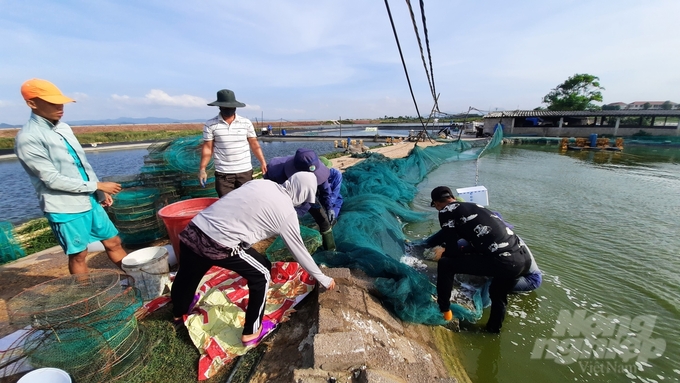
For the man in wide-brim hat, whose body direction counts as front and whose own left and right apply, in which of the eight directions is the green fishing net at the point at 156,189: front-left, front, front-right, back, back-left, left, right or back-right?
back-right

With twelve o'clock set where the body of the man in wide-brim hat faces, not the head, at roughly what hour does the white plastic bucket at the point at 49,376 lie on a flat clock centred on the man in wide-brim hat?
The white plastic bucket is roughly at 1 o'clock from the man in wide-brim hat.

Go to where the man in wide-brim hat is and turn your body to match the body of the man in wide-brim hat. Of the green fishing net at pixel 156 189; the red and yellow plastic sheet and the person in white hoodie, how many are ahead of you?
2

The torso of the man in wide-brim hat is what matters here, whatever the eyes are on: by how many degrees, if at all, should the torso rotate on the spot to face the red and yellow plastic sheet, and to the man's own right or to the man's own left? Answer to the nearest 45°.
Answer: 0° — they already face it

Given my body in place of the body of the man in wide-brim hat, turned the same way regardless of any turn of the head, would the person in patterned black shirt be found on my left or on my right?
on my left

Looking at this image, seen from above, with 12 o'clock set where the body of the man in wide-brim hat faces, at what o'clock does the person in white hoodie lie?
The person in white hoodie is roughly at 12 o'clock from the man in wide-brim hat.

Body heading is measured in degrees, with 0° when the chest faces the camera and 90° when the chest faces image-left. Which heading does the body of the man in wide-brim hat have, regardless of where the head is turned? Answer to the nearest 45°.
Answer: approximately 0°

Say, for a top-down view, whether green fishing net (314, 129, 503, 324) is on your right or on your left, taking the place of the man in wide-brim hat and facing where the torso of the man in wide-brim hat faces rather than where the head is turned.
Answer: on your left

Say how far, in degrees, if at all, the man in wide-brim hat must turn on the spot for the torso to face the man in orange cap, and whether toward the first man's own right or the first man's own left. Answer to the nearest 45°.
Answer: approximately 45° to the first man's own right

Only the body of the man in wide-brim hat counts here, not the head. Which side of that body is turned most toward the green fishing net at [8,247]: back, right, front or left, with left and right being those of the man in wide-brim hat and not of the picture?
right

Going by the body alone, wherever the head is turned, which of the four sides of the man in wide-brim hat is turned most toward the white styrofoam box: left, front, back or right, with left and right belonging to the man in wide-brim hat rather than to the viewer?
left
